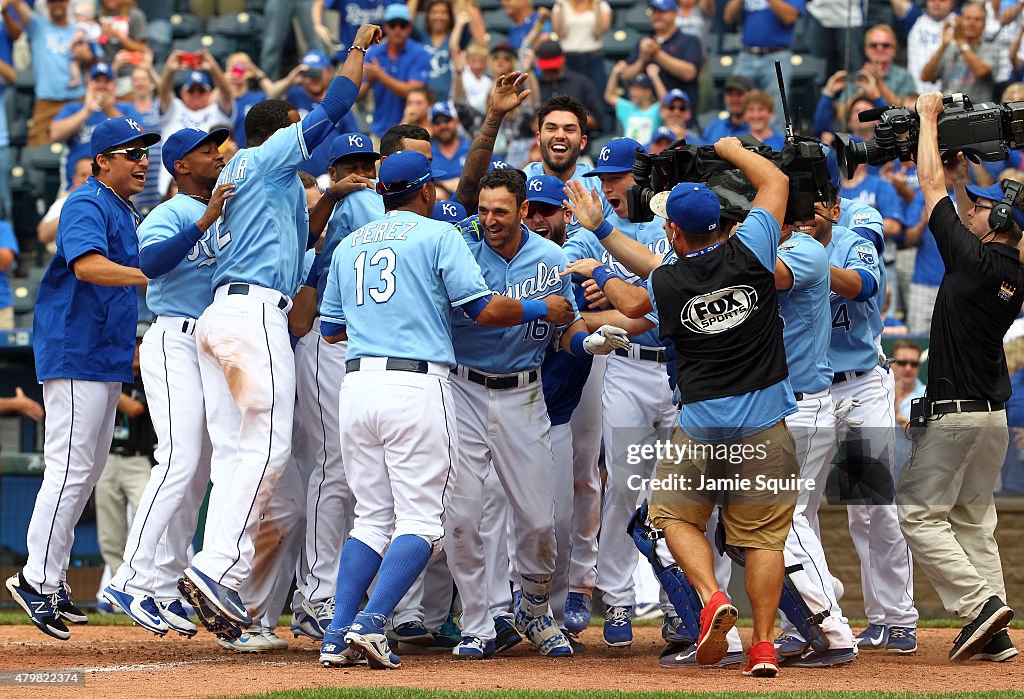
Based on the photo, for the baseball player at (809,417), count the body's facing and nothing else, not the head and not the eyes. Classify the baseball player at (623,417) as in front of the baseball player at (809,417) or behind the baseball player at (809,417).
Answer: in front

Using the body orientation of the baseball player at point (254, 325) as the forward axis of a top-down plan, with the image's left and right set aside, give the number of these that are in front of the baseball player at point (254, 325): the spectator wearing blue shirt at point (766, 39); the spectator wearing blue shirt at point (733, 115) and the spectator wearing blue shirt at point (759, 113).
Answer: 3

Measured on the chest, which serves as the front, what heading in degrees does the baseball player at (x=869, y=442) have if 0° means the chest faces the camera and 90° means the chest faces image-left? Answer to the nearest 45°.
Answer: approximately 45°

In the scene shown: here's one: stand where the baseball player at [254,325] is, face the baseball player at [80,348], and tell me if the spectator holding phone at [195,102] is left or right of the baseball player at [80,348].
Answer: right

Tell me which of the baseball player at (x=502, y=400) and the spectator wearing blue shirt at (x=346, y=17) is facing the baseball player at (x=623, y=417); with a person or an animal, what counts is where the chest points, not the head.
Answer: the spectator wearing blue shirt

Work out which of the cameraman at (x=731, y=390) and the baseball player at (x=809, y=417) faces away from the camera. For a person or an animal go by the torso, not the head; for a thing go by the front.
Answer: the cameraman

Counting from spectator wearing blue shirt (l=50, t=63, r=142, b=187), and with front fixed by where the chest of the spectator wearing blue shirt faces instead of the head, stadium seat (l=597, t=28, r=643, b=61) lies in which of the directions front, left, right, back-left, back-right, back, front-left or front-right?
left

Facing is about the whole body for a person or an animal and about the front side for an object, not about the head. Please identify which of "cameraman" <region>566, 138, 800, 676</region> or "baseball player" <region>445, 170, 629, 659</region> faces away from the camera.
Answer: the cameraman

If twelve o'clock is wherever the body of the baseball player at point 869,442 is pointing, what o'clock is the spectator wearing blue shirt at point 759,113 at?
The spectator wearing blue shirt is roughly at 4 o'clock from the baseball player.
